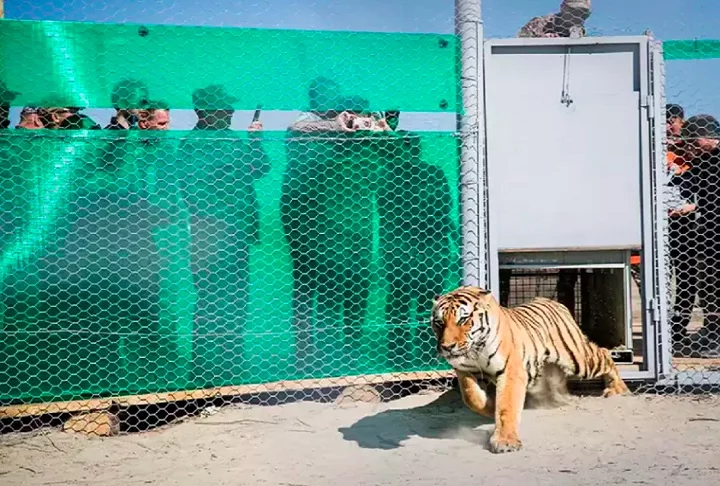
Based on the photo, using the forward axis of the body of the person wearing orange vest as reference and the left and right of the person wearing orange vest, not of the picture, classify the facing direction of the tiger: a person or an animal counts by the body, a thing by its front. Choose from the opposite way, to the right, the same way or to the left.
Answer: the same way

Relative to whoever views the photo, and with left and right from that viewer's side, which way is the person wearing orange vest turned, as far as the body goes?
facing the viewer and to the left of the viewer

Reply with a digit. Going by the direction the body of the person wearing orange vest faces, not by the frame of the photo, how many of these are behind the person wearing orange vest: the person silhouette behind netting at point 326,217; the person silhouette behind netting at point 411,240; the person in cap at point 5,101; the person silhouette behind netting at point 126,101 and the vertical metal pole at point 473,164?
0

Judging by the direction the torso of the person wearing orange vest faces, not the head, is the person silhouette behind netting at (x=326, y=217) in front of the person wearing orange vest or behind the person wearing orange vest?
in front

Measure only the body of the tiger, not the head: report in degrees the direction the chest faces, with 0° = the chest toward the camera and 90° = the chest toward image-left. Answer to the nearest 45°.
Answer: approximately 45°

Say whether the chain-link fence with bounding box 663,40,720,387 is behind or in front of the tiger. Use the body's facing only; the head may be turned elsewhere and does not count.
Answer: behind

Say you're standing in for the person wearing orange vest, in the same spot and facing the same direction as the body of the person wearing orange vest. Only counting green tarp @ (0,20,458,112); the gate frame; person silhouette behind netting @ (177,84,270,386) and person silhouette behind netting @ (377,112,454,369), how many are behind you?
0

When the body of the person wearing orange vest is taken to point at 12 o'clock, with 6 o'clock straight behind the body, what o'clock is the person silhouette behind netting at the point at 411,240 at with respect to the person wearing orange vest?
The person silhouette behind netting is roughly at 12 o'clock from the person wearing orange vest.

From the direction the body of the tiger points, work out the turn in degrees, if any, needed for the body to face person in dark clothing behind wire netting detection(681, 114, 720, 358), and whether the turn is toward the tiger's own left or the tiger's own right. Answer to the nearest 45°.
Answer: approximately 180°

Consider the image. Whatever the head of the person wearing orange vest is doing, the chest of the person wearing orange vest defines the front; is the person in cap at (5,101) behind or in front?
in front

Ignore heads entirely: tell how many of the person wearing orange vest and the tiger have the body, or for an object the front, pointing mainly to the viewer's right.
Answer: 0
